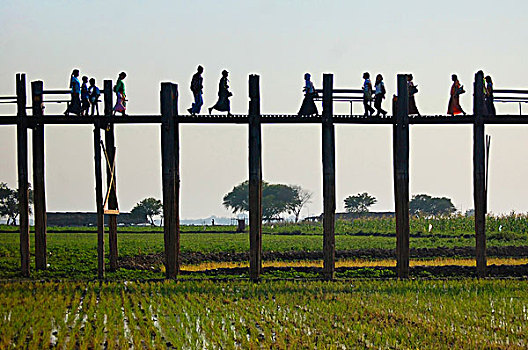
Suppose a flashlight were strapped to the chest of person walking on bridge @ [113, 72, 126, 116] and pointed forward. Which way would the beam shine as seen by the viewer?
to the viewer's right

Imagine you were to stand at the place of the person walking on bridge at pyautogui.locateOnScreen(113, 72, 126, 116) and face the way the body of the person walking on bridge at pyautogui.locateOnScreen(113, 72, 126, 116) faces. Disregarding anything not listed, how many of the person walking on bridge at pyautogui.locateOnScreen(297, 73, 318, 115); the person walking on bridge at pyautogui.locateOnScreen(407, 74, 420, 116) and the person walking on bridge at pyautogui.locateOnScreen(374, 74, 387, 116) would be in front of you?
3

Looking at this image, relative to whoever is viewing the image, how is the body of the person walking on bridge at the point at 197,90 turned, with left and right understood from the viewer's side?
facing to the right of the viewer

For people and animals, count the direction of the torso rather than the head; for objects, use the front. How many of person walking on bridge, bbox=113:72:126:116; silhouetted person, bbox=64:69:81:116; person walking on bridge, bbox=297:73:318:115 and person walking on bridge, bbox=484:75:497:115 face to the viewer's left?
2

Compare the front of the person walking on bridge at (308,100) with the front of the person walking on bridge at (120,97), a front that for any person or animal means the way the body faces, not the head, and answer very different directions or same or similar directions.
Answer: very different directions

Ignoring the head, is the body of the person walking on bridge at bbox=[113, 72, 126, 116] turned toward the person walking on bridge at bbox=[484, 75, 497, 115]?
yes

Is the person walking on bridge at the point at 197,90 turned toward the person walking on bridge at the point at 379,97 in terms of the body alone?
yes

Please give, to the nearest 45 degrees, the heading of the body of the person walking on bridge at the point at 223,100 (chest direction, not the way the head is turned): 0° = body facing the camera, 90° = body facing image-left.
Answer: approximately 270°

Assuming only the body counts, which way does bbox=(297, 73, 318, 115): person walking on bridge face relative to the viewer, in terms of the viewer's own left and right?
facing to the left of the viewer

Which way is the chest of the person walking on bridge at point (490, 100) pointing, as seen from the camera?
to the viewer's left
